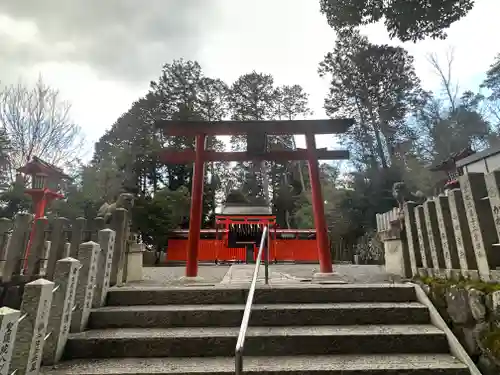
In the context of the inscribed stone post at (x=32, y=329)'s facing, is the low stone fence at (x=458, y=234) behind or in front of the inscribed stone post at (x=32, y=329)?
in front

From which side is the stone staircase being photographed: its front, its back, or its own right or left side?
front

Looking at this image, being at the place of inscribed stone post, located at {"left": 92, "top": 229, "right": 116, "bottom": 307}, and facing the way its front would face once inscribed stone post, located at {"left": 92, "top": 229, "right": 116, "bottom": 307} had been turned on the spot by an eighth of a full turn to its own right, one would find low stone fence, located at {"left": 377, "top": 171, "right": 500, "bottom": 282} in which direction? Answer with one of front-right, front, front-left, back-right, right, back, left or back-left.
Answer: front-left

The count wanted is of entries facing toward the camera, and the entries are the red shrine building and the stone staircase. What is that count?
2

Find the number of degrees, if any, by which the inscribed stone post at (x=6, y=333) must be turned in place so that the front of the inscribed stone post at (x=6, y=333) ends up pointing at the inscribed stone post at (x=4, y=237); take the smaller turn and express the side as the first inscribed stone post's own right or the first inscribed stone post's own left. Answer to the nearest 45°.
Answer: approximately 135° to the first inscribed stone post's own left

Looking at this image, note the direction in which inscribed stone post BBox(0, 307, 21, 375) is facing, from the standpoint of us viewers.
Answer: facing the viewer and to the right of the viewer

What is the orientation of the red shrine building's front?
toward the camera

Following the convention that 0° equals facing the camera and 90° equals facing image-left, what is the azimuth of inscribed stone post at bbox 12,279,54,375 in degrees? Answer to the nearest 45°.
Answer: approximately 315°

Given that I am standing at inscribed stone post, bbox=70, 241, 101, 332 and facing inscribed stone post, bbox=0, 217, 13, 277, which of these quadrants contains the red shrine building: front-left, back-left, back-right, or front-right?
front-right

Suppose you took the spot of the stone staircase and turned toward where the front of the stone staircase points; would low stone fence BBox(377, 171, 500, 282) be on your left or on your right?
on your left

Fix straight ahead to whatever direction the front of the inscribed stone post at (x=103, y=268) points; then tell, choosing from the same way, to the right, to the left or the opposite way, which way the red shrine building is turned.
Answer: to the right

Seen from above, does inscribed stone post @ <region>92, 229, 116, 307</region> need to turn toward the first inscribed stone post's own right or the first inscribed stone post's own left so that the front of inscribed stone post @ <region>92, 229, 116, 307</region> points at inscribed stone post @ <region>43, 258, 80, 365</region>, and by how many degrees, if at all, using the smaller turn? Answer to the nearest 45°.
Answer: approximately 90° to the first inscribed stone post's own right

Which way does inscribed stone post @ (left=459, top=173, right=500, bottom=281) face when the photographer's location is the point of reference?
facing the viewer and to the left of the viewer

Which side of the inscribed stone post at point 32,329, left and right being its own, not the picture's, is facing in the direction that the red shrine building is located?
left

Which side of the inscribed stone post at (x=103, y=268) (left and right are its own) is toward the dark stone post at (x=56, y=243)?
back

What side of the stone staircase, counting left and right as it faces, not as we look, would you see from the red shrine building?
back

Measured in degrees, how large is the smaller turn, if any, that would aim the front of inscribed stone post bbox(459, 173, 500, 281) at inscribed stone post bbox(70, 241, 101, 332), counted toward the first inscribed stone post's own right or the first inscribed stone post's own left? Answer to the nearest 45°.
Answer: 0° — it already faces it

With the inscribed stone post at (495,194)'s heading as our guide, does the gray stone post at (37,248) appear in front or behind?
in front
